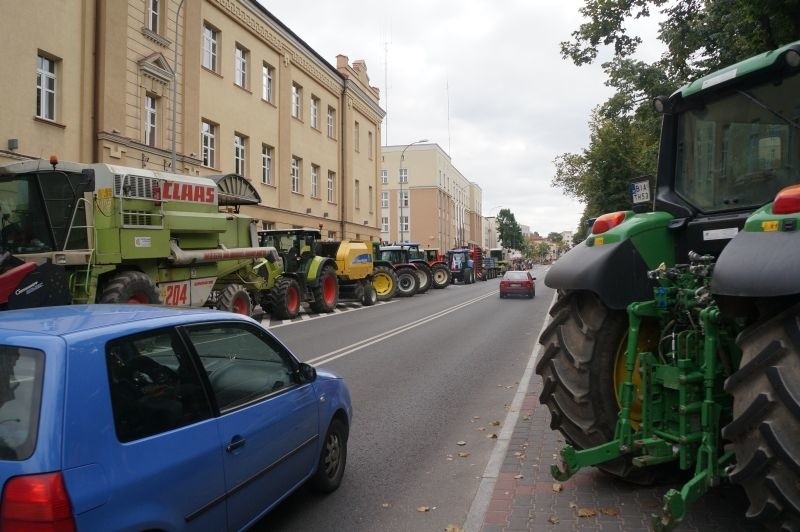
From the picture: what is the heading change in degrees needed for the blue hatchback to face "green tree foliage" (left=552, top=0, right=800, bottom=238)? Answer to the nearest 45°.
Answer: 0° — it already faces it

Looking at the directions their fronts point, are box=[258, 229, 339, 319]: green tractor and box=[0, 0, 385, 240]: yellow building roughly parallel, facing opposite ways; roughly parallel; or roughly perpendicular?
roughly perpendicular

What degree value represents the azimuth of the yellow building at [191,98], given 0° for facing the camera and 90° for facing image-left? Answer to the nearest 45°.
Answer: approximately 315°

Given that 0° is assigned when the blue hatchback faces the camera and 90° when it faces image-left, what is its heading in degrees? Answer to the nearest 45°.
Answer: approximately 225°

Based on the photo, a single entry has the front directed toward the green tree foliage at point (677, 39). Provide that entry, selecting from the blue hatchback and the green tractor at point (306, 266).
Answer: the blue hatchback

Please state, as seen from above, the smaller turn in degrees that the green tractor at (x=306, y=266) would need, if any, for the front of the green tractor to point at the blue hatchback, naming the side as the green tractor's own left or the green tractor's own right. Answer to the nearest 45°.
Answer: approximately 45° to the green tractor's own left

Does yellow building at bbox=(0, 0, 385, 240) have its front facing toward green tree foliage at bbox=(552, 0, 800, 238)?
yes

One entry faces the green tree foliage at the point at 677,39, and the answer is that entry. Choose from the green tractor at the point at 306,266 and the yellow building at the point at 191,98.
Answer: the yellow building

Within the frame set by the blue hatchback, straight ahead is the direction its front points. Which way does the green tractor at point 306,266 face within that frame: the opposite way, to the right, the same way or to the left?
the opposite way

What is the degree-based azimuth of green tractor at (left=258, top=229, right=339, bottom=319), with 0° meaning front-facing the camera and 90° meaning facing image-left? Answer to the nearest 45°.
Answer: approximately 45°
